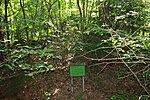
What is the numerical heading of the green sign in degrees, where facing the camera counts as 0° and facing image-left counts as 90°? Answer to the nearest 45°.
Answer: approximately 0°
